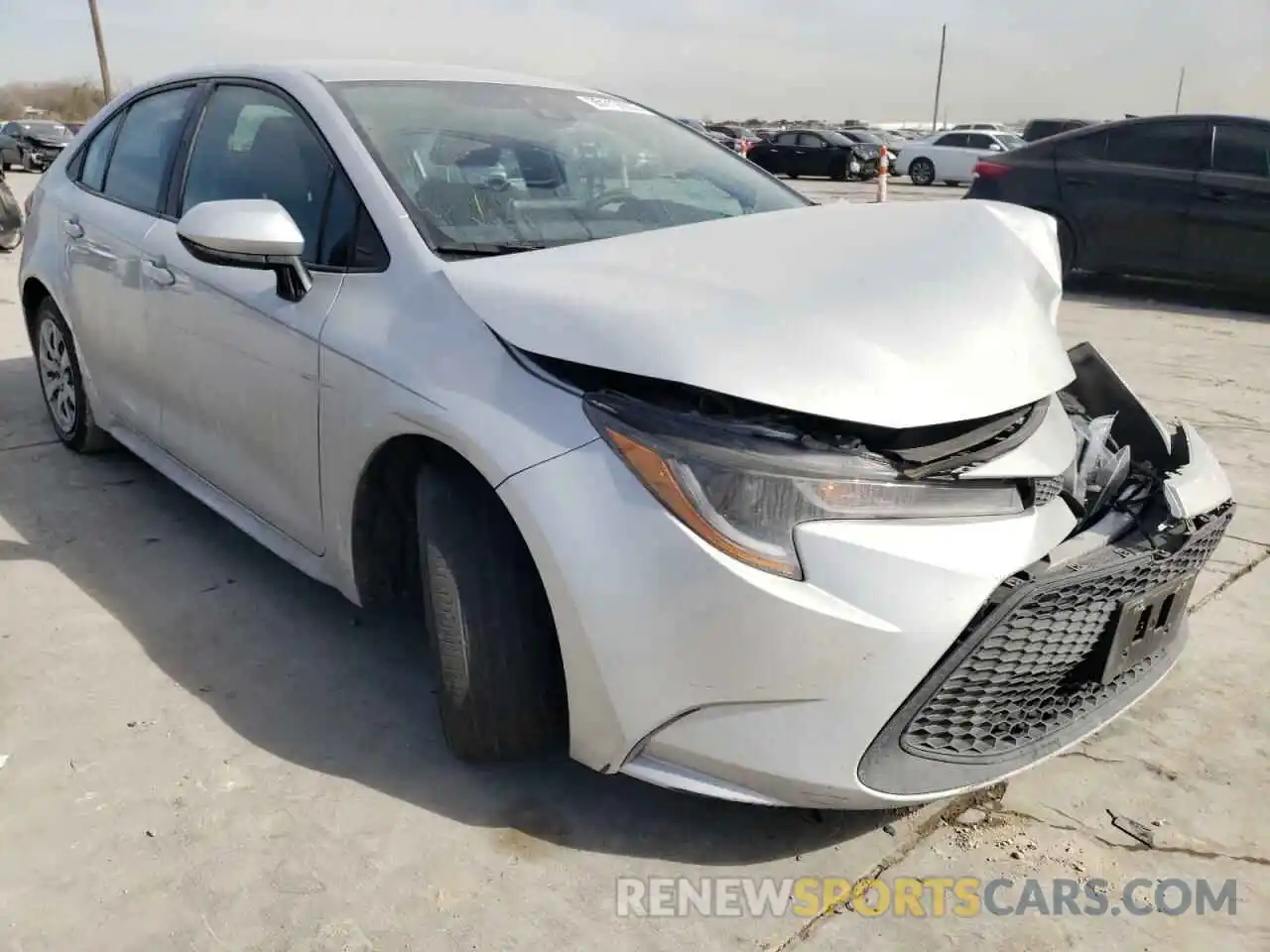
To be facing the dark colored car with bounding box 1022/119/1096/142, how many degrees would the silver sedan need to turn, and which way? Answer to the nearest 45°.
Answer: approximately 135° to its left

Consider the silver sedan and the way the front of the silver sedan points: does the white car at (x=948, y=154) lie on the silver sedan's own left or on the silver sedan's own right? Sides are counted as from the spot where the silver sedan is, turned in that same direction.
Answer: on the silver sedan's own left

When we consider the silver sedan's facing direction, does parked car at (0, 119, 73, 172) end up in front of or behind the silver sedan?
behind

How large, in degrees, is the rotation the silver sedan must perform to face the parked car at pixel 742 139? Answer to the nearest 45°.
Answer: approximately 135° to its left

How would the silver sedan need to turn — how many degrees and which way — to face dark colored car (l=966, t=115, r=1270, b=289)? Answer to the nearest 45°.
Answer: approximately 90° to its left

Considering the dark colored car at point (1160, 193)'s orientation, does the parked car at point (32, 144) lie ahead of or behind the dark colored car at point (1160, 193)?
behind

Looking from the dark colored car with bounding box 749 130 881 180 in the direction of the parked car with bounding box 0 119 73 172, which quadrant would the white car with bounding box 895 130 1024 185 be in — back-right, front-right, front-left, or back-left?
back-left

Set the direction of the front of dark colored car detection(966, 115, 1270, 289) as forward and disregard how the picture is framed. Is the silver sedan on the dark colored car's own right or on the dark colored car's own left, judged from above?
on the dark colored car's own right

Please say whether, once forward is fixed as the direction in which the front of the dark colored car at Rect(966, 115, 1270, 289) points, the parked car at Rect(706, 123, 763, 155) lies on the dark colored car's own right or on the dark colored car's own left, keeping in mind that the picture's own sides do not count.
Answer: on the dark colored car's own left

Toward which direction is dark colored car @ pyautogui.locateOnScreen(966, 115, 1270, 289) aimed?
to the viewer's right

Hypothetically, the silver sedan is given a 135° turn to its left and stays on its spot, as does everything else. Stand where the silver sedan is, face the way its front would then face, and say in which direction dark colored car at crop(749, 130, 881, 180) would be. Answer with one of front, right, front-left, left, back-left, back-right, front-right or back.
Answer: front
